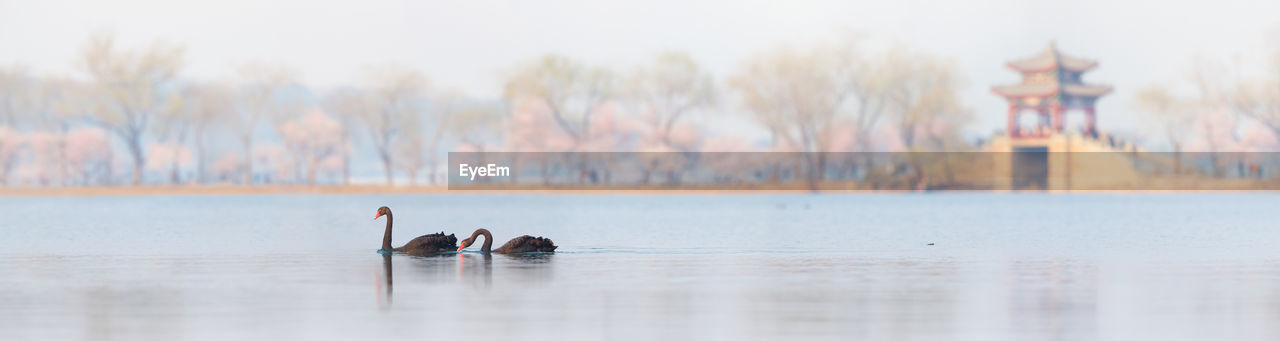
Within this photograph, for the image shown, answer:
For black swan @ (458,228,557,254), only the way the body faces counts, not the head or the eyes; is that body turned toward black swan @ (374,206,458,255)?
yes

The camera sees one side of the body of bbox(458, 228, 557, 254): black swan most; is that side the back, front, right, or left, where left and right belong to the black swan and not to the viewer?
left

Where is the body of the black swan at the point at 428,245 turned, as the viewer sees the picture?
to the viewer's left

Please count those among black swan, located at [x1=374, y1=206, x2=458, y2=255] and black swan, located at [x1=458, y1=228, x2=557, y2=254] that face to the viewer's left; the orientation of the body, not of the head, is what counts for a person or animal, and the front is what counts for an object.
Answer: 2

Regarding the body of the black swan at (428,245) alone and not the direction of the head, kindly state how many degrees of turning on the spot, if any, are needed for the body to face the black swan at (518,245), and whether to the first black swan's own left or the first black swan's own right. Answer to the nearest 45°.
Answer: approximately 180°
